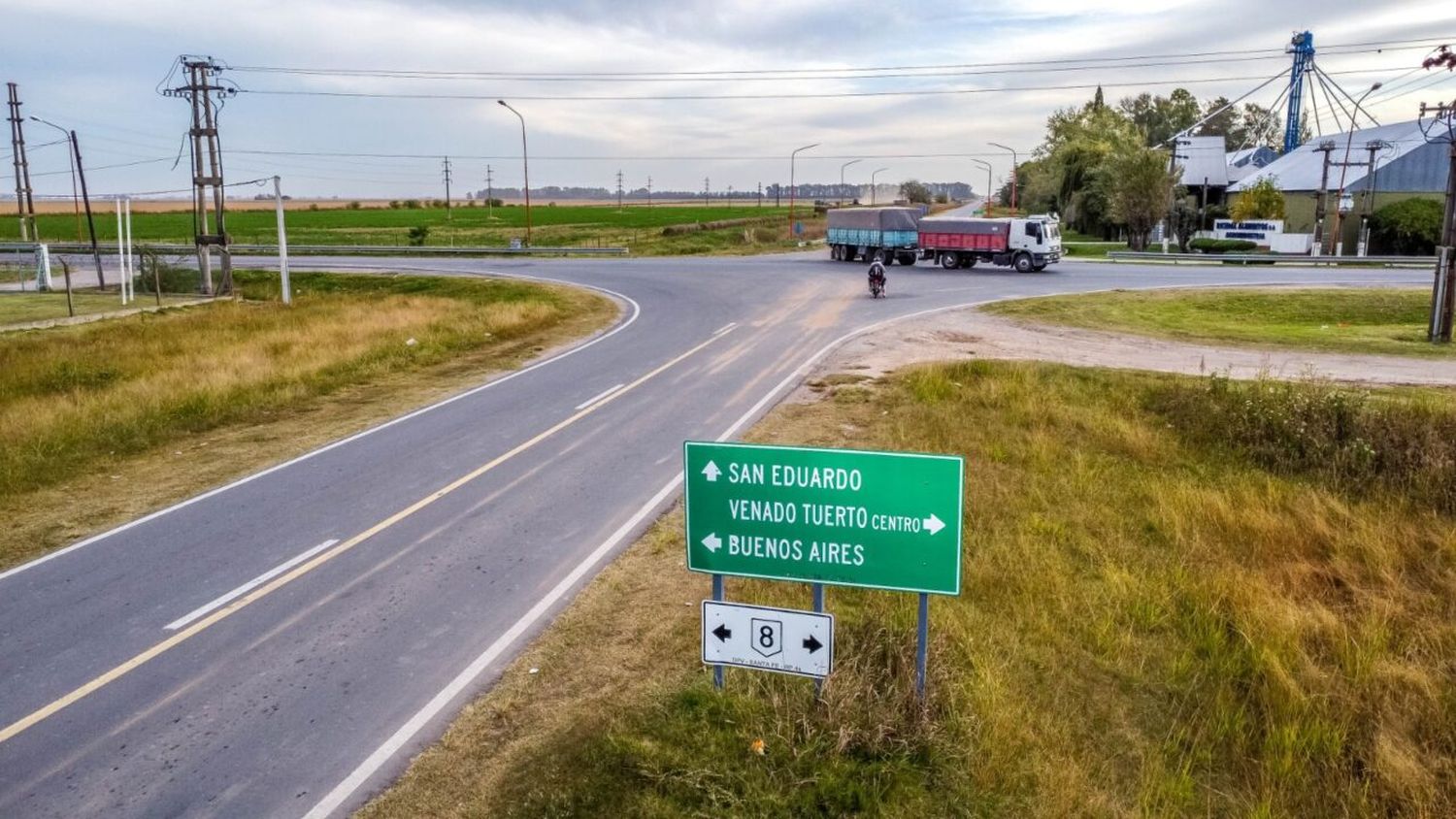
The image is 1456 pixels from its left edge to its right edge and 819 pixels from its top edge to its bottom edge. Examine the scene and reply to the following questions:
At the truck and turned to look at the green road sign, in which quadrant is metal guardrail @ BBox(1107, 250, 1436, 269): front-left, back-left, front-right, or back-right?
back-left

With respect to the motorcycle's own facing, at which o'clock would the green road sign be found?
The green road sign is roughly at 6 o'clock from the motorcycle.

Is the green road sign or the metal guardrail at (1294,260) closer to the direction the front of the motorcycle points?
the metal guardrail

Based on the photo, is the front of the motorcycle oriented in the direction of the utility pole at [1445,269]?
no

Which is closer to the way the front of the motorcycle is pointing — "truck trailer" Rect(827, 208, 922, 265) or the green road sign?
the truck trailer

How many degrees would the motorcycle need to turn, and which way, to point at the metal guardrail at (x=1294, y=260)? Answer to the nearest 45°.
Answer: approximately 45° to its right

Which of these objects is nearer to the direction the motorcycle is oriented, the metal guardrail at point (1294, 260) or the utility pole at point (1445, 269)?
the metal guardrail

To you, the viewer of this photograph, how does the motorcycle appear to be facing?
facing away from the viewer
